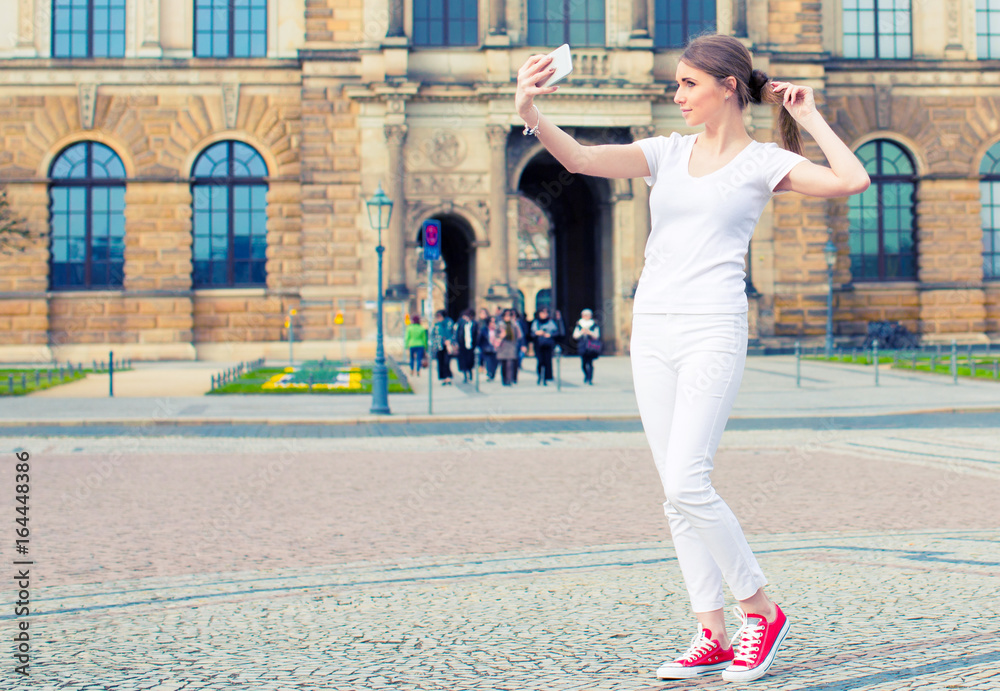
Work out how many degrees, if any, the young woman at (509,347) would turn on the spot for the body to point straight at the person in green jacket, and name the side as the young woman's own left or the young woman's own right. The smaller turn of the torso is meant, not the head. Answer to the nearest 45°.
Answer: approximately 135° to the young woman's own right

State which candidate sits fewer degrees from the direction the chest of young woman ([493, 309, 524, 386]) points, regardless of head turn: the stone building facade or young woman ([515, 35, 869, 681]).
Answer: the young woman

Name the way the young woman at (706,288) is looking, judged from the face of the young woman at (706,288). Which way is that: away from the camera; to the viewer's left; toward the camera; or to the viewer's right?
to the viewer's left

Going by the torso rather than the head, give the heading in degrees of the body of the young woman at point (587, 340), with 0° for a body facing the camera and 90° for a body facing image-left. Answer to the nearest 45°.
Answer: approximately 0°

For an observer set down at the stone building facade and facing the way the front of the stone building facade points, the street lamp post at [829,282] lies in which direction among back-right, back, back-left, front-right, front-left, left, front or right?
left

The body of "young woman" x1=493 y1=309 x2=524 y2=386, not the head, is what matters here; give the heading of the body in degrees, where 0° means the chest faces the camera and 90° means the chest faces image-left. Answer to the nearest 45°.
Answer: approximately 0°

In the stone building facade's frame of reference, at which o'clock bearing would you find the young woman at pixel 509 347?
The young woman is roughly at 11 o'clock from the stone building facade.

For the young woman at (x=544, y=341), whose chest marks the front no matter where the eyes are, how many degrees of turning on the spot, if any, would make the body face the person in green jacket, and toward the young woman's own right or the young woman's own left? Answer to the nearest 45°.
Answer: approximately 135° to the young woman's own right

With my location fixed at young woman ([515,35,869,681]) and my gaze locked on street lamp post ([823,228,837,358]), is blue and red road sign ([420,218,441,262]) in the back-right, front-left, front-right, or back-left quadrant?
front-left

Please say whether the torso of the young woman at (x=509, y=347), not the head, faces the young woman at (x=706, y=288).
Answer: yes

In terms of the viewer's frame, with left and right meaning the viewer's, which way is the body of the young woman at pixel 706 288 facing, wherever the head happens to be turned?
facing the viewer and to the left of the viewer

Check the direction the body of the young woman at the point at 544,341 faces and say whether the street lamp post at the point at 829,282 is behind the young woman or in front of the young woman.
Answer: behind

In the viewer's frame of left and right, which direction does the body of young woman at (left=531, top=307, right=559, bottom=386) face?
facing the viewer

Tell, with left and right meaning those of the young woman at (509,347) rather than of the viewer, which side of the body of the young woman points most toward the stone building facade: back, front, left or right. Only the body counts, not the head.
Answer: back

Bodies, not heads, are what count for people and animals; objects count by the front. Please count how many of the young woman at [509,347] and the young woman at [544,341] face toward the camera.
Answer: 2
